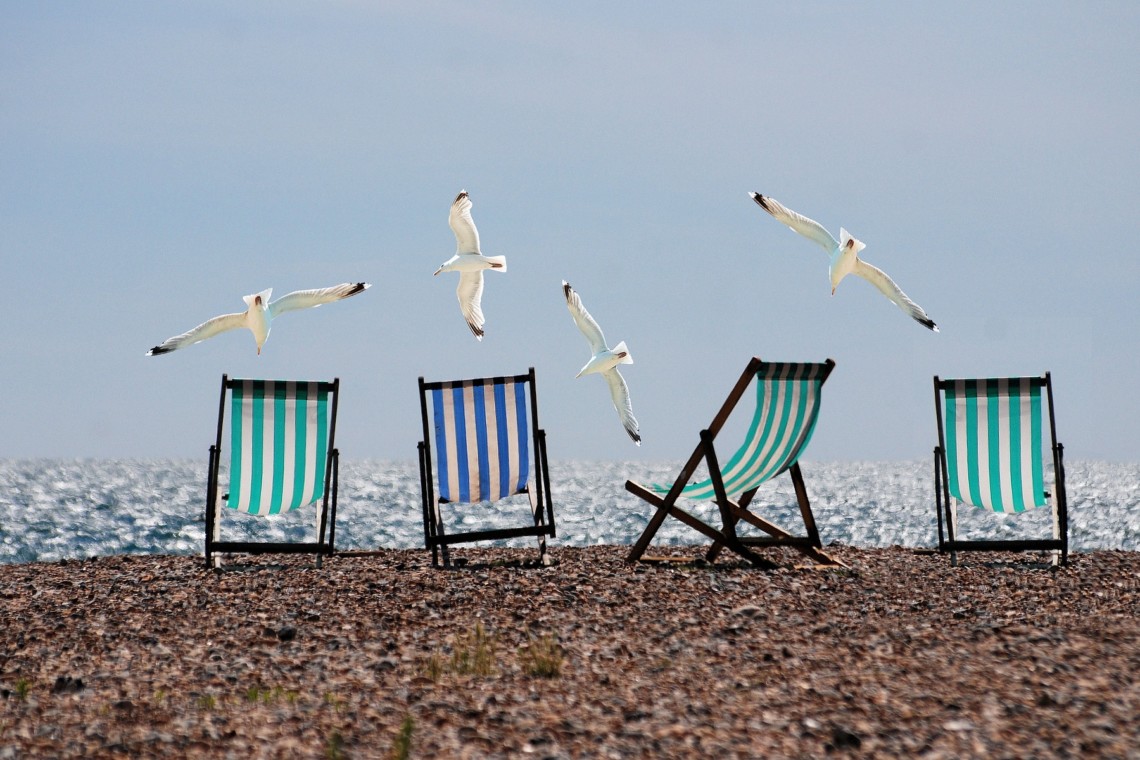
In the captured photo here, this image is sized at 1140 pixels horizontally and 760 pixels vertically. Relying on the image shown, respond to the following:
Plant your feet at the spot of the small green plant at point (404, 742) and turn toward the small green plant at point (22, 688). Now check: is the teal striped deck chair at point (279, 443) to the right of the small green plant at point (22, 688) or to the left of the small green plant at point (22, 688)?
right

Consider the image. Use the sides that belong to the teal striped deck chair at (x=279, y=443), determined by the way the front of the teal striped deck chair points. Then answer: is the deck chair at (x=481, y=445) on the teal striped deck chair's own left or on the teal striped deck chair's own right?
on the teal striped deck chair's own right

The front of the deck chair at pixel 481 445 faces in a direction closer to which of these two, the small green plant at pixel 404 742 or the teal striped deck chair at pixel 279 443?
the teal striped deck chair

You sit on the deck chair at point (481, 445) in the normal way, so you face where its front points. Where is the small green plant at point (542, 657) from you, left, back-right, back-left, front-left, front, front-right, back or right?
back

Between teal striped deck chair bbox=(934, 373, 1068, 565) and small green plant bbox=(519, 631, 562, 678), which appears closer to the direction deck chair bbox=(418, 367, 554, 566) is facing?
the teal striped deck chair

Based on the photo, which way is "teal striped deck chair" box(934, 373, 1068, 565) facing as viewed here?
away from the camera

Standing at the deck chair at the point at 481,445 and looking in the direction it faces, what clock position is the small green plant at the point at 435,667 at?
The small green plant is roughly at 6 o'clock from the deck chair.

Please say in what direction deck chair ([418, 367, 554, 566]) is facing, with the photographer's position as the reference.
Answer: facing away from the viewer

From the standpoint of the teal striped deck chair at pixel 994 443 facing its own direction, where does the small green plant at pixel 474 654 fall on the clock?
The small green plant is roughly at 7 o'clock from the teal striped deck chair.

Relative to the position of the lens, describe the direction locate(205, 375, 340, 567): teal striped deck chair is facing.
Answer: facing away from the viewer
